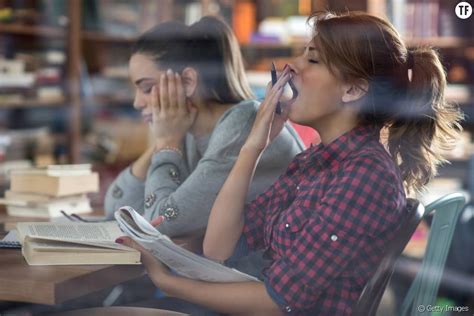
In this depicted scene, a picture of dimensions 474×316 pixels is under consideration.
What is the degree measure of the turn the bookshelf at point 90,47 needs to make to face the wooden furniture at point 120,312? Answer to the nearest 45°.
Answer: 0° — it already faces it

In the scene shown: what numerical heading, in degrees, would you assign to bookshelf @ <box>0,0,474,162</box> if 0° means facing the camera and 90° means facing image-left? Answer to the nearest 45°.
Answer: approximately 0°

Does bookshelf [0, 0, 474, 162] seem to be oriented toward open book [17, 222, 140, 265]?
yes

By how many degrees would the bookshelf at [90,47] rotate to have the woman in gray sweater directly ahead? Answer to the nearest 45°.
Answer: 0° — it already faces them
